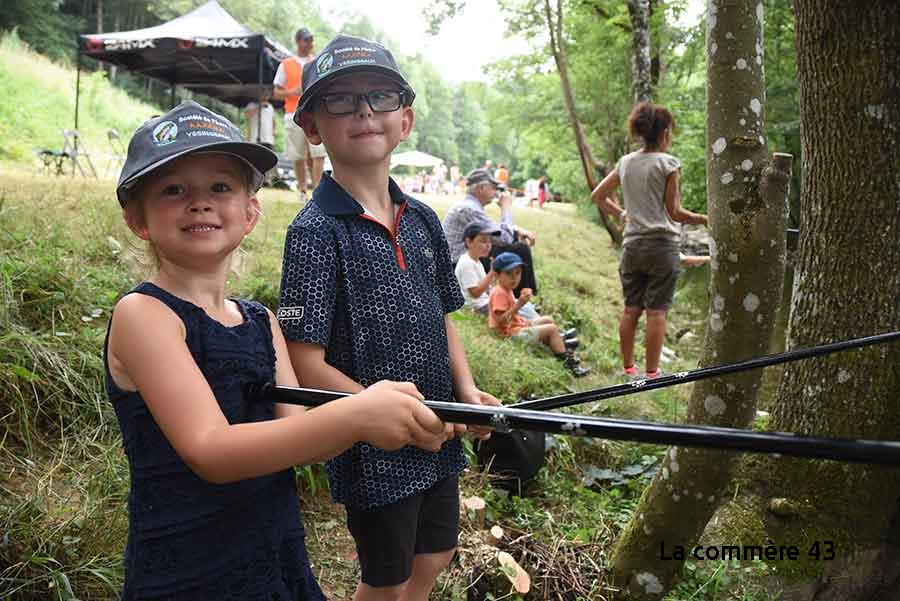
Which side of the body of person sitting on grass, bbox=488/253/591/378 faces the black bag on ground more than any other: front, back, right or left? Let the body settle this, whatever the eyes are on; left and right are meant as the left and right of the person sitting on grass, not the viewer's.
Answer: right

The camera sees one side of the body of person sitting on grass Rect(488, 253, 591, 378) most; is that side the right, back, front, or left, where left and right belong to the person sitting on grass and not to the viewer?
right

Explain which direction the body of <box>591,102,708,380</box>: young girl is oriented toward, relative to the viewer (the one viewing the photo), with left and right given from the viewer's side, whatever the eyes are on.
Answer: facing away from the viewer and to the right of the viewer

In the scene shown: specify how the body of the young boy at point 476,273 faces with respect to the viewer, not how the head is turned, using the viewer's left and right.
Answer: facing to the right of the viewer

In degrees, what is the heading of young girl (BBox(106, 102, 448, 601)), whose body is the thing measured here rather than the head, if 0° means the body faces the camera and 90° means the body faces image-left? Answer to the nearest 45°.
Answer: approximately 315°

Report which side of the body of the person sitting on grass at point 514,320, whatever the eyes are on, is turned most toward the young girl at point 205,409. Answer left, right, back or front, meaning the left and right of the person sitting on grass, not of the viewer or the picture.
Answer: right

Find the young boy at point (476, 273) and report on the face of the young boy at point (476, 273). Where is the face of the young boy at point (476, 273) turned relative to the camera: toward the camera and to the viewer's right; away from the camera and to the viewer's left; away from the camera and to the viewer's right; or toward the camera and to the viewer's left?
toward the camera and to the viewer's right

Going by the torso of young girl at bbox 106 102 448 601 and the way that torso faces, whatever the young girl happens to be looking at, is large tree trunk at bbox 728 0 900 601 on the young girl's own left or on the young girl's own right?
on the young girl's own left
